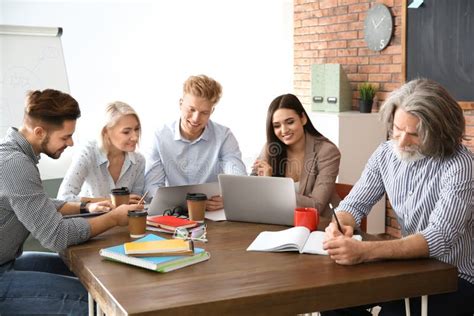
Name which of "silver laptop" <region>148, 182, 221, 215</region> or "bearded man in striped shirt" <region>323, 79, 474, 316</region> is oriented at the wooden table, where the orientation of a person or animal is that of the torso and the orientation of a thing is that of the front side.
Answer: the bearded man in striped shirt

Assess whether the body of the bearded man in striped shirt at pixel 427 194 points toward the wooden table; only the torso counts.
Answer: yes

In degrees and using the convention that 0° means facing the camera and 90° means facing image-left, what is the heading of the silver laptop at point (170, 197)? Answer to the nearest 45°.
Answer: approximately 180°

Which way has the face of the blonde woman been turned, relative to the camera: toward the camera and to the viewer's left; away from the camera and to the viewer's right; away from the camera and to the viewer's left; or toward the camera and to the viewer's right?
toward the camera and to the viewer's right

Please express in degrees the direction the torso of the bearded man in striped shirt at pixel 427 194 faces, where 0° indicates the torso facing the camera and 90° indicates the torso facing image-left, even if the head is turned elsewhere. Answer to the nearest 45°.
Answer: approximately 45°

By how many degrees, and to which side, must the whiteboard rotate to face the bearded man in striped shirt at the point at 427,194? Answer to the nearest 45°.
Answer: approximately 45° to its left

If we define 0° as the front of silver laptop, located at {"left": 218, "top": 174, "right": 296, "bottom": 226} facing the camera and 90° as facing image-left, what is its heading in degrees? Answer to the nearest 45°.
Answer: approximately 180°

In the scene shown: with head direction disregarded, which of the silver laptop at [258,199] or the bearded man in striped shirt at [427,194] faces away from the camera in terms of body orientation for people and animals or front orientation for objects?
the silver laptop

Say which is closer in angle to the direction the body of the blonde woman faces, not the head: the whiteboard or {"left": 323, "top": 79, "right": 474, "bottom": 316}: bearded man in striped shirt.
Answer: the bearded man in striped shirt

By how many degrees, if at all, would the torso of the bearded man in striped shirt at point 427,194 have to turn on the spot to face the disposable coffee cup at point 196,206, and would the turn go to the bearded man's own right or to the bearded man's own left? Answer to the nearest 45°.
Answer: approximately 45° to the bearded man's own right

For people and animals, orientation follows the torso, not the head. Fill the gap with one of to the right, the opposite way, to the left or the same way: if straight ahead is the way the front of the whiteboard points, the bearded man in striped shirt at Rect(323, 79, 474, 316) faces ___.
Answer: to the right
